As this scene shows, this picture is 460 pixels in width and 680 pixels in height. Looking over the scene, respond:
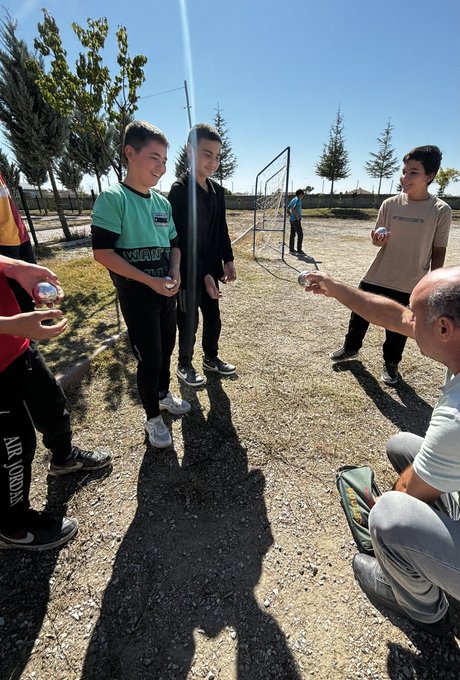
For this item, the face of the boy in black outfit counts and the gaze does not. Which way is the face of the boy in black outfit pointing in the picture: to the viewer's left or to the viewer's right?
to the viewer's right

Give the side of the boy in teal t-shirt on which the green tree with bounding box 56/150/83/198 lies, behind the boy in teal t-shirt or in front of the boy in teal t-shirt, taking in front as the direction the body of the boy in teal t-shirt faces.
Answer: behind

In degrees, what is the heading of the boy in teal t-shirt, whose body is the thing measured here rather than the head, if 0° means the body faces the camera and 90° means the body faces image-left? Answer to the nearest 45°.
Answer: approximately 315°

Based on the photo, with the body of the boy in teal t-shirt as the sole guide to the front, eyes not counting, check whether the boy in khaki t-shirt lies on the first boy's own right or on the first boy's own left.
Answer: on the first boy's own left

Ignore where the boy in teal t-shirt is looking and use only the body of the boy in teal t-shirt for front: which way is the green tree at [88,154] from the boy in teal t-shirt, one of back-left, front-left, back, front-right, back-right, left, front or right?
back-left

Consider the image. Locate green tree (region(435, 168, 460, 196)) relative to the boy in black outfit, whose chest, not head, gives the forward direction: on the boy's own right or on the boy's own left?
on the boy's own left

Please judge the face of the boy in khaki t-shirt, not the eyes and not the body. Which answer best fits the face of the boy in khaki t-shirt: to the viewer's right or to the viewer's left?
to the viewer's left
